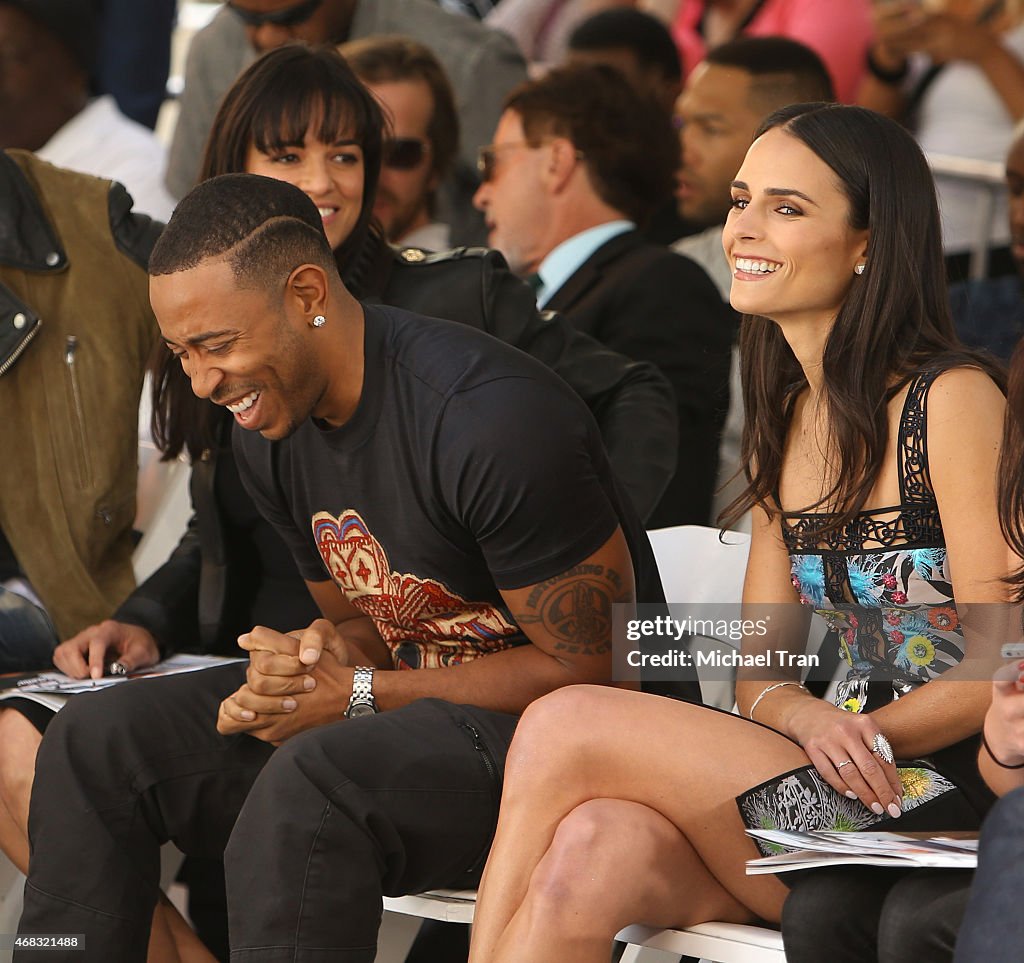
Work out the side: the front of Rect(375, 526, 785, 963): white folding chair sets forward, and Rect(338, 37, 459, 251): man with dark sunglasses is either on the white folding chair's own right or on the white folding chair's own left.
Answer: on the white folding chair's own right

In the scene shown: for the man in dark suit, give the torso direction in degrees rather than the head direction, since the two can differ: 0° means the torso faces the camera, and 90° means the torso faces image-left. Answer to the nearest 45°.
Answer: approximately 90°

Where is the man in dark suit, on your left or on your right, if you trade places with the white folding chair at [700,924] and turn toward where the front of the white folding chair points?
on your right

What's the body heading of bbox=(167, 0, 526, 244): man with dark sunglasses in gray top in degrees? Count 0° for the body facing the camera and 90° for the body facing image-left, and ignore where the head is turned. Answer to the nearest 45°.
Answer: approximately 45°

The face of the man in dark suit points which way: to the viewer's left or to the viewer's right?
to the viewer's left

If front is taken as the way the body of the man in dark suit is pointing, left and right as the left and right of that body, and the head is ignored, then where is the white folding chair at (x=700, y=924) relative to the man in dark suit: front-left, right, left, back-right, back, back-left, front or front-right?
left

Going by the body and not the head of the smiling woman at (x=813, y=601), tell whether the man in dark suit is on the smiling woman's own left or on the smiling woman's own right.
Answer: on the smiling woman's own right
